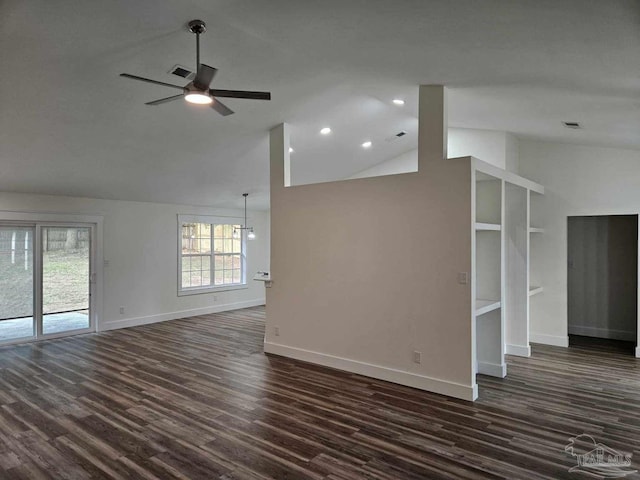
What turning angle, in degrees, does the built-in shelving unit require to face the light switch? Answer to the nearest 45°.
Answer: approximately 45° to its right

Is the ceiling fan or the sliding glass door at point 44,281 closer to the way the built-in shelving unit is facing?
the ceiling fan

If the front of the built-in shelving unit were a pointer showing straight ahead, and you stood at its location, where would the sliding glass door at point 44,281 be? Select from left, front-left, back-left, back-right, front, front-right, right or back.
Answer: back-right

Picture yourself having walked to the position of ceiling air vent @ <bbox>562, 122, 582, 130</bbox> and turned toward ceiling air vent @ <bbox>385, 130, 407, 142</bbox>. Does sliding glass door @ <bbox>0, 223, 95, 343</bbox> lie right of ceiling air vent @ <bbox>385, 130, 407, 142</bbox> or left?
left

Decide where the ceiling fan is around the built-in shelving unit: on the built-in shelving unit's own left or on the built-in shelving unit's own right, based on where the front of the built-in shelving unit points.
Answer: on the built-in shelving unit's own right

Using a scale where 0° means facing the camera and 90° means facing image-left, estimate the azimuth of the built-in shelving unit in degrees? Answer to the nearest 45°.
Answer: approximately 315°

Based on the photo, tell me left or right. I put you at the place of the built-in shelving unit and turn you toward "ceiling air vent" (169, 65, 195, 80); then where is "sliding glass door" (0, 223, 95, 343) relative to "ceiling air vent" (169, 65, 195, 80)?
right

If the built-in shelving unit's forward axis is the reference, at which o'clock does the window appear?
The window is roughly at 5 o'clock from the built-in shelving unit.

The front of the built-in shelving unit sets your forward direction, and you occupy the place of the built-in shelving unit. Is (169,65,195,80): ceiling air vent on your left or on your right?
on your right
